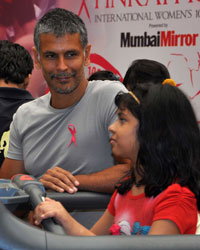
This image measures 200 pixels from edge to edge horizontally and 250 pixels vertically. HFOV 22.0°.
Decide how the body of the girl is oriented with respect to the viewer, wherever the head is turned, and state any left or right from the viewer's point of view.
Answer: facing the viewer and to the left of the viewer

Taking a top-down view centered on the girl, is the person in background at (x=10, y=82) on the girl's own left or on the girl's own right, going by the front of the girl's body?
on the girl's own right

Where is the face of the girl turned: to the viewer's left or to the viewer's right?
to the viewer's left

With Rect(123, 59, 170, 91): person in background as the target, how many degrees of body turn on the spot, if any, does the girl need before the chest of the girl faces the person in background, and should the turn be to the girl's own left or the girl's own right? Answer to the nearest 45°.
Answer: approximately 135° to the girl's own right
